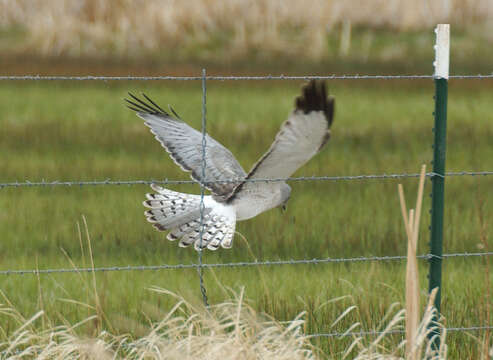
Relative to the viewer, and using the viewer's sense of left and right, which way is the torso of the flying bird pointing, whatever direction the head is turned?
facing away from the viewer and to the right of the viewer

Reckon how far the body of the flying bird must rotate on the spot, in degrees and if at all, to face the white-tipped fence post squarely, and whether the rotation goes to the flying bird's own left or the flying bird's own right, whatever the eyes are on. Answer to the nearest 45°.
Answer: approximately 45° to the flying bird's own right
